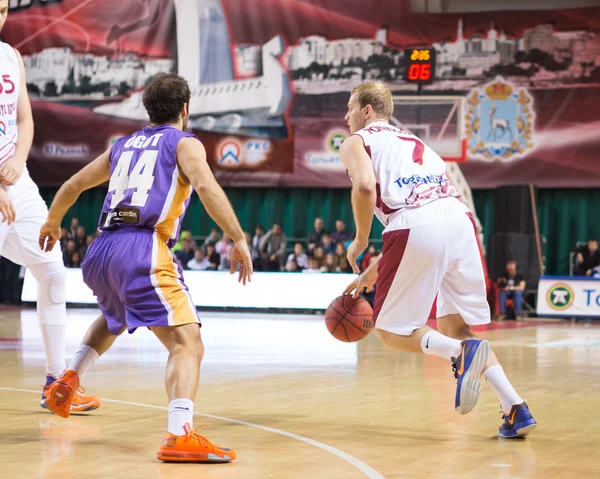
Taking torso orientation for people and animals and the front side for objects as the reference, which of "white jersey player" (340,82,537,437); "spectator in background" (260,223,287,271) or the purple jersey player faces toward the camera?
the spectator in background

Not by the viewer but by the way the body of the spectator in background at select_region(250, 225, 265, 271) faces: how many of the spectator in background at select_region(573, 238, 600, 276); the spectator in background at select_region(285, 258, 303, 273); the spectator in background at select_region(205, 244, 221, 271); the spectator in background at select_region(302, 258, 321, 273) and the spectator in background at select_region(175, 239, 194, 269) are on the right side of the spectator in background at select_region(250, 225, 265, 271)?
2

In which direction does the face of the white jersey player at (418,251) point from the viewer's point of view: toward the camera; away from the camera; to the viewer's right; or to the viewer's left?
to the viewer's left

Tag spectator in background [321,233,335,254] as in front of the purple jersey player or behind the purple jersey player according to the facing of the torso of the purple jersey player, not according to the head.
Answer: in front

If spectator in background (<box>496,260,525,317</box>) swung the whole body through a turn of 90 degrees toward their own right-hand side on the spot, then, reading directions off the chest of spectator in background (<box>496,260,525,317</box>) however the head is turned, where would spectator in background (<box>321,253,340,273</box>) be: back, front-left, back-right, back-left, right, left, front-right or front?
front

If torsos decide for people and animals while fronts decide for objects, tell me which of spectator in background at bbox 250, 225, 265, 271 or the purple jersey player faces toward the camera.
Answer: the spectator in background

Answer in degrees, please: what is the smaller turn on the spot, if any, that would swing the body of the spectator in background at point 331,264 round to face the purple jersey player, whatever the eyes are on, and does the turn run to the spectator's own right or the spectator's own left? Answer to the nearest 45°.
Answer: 0° — they already face them

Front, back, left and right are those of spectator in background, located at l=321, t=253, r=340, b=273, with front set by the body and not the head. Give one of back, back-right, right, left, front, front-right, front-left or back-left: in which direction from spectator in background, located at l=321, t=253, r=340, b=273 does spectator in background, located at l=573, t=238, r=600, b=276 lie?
left

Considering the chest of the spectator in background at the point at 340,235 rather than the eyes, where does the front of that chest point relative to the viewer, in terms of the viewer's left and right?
facing the viewer

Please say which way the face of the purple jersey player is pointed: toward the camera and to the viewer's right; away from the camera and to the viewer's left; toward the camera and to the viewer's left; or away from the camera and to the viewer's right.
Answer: away from the camera and to the viewer's right

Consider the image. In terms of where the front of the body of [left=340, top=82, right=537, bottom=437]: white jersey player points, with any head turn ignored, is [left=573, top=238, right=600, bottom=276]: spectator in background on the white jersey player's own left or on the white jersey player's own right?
on the white jersey player's own right

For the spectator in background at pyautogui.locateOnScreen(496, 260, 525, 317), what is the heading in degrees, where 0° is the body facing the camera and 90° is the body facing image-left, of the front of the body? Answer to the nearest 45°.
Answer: approximately 0°

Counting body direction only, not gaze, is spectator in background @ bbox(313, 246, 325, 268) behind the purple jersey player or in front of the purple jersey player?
in front

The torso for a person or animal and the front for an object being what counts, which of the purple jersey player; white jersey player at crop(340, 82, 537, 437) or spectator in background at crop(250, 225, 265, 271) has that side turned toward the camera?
the spectator in background

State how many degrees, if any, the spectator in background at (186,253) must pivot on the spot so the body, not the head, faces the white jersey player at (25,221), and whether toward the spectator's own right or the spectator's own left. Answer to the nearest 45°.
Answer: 0° — they already face them

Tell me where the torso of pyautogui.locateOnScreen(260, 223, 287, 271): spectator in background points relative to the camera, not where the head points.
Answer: toward the camera

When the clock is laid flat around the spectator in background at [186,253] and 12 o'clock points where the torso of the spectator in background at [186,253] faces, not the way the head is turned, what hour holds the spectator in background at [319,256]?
the spectator in background at [319,256] is roughly at 10 o'clock from the spectator in background at [186,253].

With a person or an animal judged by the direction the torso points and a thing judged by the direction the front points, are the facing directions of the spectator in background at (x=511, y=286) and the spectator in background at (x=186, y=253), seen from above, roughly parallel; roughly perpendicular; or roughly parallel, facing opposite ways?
roughly parallel
